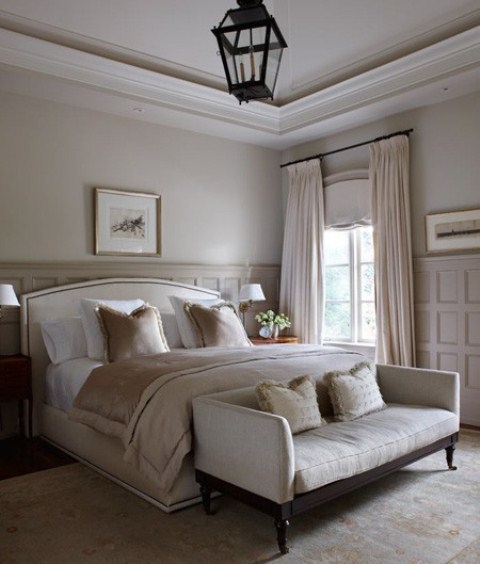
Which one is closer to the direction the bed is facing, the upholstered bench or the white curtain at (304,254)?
the upholstered bench

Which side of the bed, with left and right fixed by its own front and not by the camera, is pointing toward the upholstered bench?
front

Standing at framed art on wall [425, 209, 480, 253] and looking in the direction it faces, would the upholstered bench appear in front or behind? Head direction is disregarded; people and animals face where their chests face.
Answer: in front

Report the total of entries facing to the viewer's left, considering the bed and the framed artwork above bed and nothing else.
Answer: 0

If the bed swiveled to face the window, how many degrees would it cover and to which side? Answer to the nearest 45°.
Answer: approximately 90° to its left

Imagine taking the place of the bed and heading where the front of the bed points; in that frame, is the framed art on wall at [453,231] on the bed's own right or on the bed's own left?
on the bed's own left

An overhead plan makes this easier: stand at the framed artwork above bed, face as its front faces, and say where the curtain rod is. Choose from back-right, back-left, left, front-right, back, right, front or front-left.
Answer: front-left

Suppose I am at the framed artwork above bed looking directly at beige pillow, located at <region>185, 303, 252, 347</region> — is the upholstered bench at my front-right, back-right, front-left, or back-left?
front-right

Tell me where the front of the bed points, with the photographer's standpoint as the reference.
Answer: facing the viewer and to the right of the viewer

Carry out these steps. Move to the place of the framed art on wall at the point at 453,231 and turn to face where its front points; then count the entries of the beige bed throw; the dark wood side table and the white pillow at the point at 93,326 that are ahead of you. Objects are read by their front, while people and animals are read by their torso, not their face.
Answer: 3
